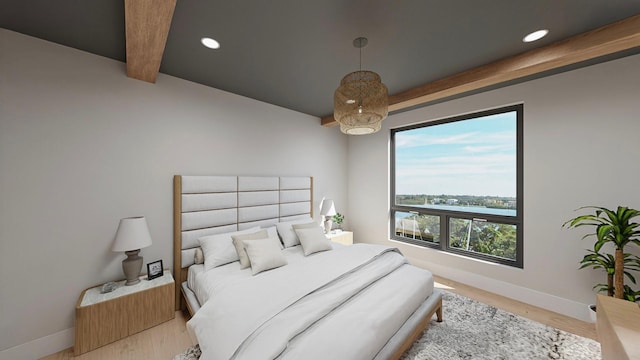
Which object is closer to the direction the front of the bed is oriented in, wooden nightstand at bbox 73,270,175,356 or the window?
the window

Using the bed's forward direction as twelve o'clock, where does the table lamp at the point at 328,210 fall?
The table lamp is roughly at 8 o'clock from the bed.

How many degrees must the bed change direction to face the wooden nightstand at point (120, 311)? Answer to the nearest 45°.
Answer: approximately 135° to its right

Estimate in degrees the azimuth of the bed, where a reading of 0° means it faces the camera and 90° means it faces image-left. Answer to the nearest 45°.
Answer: approximately 315°

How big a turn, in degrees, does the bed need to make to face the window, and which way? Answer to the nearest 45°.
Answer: approximately 90° to its left

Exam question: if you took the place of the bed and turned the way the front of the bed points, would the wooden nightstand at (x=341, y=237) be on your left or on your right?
on your left
